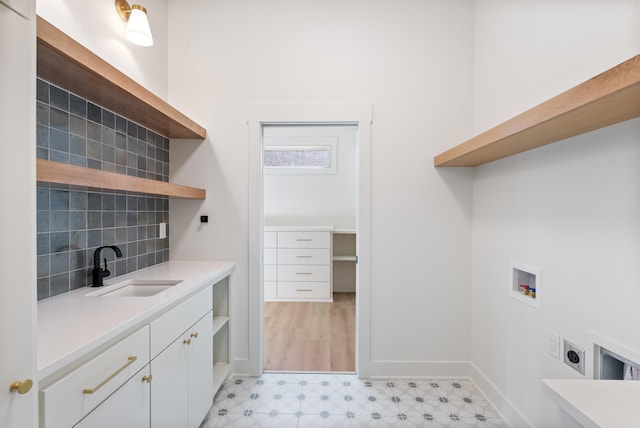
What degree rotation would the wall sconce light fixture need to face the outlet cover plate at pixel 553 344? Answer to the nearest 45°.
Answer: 0° — it already faces it

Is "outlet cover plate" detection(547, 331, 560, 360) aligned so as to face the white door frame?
no

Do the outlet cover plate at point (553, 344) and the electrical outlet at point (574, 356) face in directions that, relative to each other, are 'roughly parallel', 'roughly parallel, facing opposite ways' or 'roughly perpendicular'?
roughly parallel

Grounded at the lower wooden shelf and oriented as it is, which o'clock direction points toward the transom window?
The transom window is roughly at 9 o'clock from the lower wooden shelf.

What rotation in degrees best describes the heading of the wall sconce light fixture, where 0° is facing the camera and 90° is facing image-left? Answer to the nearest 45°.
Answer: approximately 315°

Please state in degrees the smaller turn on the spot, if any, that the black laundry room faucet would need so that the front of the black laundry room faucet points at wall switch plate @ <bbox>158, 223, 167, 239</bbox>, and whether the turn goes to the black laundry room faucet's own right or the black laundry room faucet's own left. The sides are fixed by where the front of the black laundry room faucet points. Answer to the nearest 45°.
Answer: approximately 90° to the black laundry room faucet's own left

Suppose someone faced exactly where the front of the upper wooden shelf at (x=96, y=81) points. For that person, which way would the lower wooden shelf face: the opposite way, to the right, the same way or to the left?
the same way

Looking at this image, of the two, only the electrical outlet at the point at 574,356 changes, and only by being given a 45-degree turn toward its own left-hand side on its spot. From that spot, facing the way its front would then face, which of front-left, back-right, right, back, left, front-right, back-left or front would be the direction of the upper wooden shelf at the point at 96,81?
front-right

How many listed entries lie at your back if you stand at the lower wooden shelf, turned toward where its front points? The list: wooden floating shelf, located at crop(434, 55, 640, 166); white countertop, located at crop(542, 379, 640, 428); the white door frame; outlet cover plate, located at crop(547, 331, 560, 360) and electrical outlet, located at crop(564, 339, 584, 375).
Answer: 0

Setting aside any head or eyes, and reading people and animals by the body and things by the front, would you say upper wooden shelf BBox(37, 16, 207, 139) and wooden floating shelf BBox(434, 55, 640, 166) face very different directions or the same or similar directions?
very different directions

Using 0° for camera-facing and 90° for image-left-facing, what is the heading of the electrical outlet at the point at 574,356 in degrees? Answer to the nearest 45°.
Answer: approximately 45°

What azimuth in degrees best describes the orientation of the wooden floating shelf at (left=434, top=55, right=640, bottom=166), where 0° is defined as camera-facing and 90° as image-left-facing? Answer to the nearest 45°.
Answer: approximately 45°

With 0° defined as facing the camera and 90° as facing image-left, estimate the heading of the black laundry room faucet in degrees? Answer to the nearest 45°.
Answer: approximately 315°

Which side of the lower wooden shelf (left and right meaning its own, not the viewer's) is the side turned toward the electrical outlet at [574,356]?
front

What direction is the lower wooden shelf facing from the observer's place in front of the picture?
facing the viewer and to the right of the viewer

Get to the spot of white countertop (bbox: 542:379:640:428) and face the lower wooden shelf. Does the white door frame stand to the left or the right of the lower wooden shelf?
right

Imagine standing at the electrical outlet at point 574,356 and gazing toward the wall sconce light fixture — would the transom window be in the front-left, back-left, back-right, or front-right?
front-right

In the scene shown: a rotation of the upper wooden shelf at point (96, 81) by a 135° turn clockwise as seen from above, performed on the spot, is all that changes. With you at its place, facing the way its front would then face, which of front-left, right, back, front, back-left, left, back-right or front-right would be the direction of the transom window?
back-right
